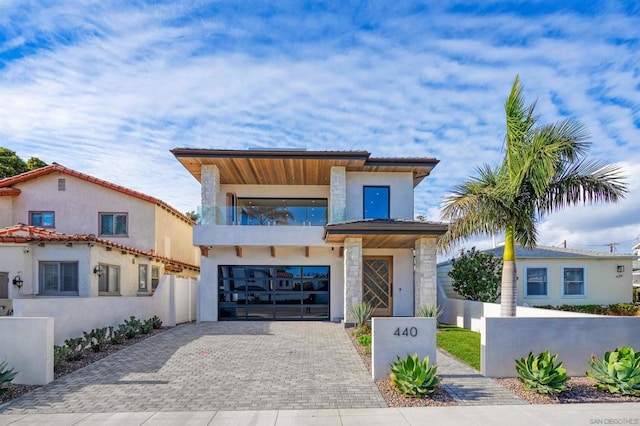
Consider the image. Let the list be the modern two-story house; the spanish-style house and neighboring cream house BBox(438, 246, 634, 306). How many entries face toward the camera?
3

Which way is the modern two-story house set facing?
toward the camera

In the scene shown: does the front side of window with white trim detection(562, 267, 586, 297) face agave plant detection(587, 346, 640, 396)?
yes

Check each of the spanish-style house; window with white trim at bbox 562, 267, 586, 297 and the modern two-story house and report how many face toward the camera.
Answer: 3

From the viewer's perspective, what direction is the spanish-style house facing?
toward the camera

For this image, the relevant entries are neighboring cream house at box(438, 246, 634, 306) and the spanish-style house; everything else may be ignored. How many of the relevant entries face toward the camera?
2

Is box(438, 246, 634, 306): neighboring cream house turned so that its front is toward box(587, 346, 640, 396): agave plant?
yes

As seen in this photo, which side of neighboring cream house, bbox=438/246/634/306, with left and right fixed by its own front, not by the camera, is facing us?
front
